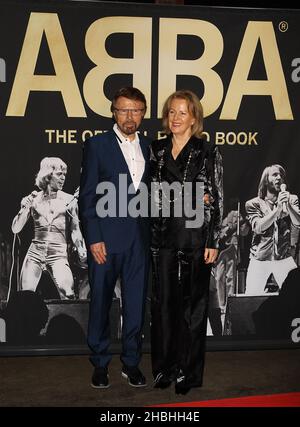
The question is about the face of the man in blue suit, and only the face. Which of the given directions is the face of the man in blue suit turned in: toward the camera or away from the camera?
toward the camera
